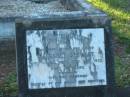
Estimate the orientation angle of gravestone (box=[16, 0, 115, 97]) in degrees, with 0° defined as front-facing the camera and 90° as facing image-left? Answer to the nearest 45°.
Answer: approximately 0°
